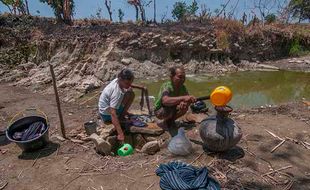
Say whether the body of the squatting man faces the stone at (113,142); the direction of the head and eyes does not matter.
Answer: no

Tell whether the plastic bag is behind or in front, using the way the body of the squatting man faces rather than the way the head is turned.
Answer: in front
